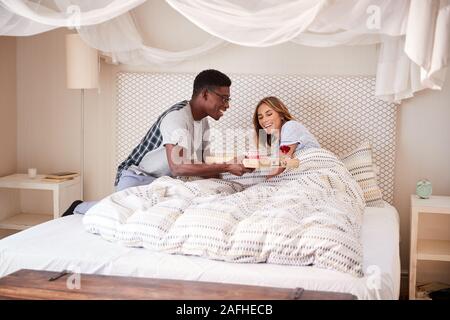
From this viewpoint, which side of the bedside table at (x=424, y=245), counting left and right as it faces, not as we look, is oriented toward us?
front

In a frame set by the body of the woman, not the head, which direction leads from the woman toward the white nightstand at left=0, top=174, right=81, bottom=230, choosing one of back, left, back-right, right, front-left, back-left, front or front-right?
front-right

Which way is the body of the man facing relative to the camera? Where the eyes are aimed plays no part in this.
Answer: to the viewer's right

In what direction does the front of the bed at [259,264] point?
toward the camera

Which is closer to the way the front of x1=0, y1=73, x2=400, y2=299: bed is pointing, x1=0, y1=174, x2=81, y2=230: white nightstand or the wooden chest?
the wooden chest

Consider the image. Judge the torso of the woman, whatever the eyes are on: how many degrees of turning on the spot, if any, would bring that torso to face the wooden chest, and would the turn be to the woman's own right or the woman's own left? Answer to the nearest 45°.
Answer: approximately 45° to the woman's own left

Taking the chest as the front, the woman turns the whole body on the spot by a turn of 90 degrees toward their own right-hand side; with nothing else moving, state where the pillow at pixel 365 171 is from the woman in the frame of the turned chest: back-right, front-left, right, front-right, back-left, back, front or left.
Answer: back-right

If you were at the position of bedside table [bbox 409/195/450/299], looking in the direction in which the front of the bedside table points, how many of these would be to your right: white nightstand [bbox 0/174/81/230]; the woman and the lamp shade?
3

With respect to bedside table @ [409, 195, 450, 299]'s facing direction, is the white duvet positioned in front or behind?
in front

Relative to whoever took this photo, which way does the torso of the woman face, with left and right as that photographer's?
facing the viewer and to the left of the viewer

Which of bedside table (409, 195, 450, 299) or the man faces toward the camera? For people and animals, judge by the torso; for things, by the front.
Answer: the bedside table

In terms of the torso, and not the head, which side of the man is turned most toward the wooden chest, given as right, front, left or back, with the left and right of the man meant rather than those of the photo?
right
